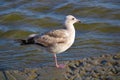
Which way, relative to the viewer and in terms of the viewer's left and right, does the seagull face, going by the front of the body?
facing to the right of the viewer
